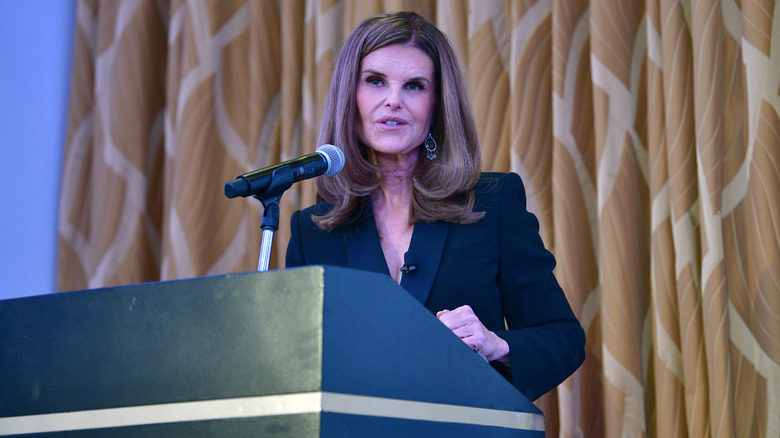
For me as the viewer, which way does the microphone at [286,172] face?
facing to the right of the viewer

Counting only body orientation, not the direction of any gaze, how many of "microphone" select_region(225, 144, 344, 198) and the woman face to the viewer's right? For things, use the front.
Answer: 1

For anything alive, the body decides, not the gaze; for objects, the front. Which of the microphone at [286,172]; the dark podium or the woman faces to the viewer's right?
the microphone

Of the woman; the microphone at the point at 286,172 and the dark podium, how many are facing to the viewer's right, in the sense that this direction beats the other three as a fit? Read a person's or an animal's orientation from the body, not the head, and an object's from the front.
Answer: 1

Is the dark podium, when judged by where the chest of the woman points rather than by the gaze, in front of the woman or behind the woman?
in front

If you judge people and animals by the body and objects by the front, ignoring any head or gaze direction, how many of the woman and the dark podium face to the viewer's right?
0

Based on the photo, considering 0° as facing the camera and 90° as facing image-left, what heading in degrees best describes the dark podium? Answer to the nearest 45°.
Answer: approximately 45°

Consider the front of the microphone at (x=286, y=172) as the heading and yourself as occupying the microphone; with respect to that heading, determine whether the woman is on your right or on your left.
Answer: on your left

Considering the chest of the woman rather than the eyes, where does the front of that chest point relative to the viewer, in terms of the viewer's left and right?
facing the viewer and to the left of the viewer
